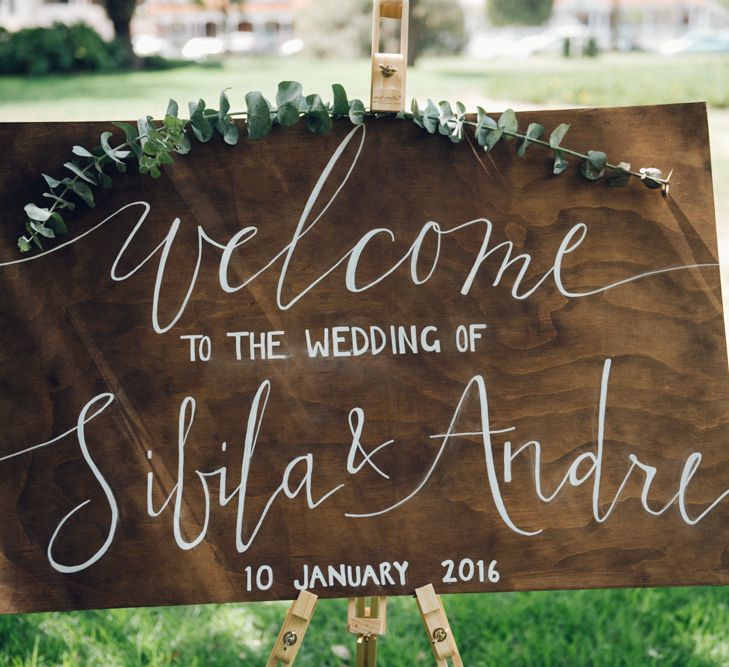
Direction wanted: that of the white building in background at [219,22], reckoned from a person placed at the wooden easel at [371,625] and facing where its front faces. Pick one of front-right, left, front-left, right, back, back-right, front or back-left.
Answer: back

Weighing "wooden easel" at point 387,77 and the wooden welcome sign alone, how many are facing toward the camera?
2

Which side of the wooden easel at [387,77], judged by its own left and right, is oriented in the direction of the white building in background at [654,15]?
back

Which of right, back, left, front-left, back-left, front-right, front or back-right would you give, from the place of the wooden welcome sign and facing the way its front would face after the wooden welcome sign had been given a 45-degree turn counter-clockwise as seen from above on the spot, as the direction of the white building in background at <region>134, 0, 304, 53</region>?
back-left

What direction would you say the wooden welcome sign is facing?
toward the camera

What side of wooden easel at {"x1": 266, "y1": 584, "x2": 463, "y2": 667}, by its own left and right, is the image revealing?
front

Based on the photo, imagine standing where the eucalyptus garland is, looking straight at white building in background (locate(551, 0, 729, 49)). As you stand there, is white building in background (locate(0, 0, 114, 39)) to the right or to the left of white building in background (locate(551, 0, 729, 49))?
left

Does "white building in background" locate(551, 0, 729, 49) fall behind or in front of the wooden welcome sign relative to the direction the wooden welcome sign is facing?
behind
